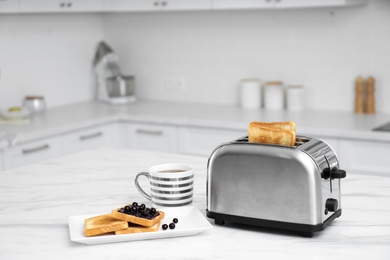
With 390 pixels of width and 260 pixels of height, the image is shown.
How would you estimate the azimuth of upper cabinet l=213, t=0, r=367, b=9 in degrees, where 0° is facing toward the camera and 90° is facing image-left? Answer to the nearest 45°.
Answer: approximately 0°

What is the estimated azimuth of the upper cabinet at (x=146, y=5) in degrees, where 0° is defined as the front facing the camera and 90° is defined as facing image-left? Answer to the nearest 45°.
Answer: approximately 0°

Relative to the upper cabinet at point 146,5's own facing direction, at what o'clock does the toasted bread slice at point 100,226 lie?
The toasted bread slice is roughly at 12 o'clock from the upper cabinet.

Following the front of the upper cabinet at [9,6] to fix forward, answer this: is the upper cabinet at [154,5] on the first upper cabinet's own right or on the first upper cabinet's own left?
on the first upper cabinet's own left

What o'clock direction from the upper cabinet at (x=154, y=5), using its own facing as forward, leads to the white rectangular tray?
The white rectangular tray is roughly at 12 o'clock from the upper cabinet.

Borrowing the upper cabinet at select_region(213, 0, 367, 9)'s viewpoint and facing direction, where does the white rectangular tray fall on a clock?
The white rectangular tray is roughly at 12 o'clock from the upper cabinet.

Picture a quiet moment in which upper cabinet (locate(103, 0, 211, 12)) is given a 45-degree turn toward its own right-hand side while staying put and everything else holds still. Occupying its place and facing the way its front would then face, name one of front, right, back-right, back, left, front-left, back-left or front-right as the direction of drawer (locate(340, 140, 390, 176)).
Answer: left

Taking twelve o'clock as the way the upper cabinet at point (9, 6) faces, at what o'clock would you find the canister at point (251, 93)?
The canister is roughly at 9 o'clock from the upper cabinet.
